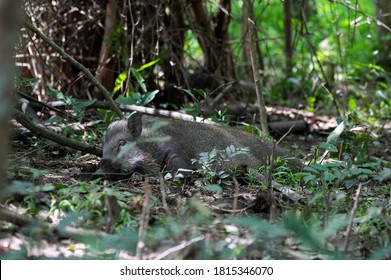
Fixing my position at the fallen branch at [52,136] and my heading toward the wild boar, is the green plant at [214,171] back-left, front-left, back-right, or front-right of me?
front-right

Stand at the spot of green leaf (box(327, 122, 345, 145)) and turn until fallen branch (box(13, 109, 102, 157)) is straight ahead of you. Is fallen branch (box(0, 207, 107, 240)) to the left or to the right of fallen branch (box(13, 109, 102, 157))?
left

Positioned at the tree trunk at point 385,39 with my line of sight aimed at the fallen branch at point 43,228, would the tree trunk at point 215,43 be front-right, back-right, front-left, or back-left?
front-right

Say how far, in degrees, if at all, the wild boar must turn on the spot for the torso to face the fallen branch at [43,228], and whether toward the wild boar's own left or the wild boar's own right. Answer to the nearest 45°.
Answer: approximately 90° to the wild boar's own left

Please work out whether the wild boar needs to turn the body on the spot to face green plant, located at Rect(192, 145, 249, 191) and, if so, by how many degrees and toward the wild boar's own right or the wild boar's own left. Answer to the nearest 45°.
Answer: approximately 135° to the wild boar's own left

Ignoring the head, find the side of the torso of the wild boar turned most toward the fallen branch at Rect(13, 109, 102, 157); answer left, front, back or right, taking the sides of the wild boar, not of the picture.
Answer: front

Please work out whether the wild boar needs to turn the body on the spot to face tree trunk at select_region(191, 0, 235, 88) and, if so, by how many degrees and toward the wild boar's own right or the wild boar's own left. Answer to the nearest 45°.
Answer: approximately 90° to the wild boar's own right

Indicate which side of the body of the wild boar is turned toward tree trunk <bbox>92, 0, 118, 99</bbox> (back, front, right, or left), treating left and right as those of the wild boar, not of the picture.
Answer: right

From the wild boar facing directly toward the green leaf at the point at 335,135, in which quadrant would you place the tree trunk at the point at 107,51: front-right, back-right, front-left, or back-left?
back-left

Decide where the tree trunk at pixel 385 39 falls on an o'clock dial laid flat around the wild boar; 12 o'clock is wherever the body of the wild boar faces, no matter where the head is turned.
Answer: The tree trunk is roughly at 4 o'clock from the wild boar.

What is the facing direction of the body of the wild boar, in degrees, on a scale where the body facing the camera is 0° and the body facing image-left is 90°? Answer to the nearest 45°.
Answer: approximately 90°

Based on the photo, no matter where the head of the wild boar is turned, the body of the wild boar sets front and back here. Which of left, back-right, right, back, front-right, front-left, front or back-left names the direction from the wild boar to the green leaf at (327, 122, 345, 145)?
back

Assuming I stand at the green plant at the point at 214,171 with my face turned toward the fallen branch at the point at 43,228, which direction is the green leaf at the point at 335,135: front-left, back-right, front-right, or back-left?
back-left
